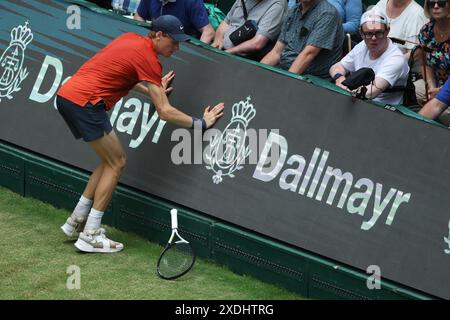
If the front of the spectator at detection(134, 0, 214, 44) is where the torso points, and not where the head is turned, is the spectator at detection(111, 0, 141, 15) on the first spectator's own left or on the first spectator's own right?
on the first spectator's own right

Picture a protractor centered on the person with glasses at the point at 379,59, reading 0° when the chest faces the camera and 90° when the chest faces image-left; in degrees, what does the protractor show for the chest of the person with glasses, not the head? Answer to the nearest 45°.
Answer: approximately 45°

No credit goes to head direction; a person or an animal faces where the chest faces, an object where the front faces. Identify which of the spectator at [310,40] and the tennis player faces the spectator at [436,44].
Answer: the tennis player

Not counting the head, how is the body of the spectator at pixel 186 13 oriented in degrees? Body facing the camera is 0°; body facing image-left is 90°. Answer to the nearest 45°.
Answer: approximately 45°

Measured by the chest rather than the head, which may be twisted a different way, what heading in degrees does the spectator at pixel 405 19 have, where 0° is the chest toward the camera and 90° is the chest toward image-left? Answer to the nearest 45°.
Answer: approximately 45°

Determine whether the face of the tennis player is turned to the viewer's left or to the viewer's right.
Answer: to the viewer's right

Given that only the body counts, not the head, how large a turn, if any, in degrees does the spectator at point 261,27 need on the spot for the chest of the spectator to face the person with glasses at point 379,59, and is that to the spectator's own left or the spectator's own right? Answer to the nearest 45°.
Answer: approximately 90° to the spectator's own left

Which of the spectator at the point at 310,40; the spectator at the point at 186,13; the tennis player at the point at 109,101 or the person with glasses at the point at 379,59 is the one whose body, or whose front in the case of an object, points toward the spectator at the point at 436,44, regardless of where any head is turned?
the tennis player

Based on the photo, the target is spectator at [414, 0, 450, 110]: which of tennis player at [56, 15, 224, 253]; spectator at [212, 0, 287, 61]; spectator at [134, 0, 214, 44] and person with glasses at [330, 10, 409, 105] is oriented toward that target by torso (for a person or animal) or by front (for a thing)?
the tennis player

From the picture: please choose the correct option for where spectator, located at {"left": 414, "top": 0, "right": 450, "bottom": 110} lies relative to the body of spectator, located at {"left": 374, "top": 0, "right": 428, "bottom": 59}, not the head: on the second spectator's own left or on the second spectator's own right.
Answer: on the second spectator's own left

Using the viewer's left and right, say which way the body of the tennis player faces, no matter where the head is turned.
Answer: facing to the right of the viewer
